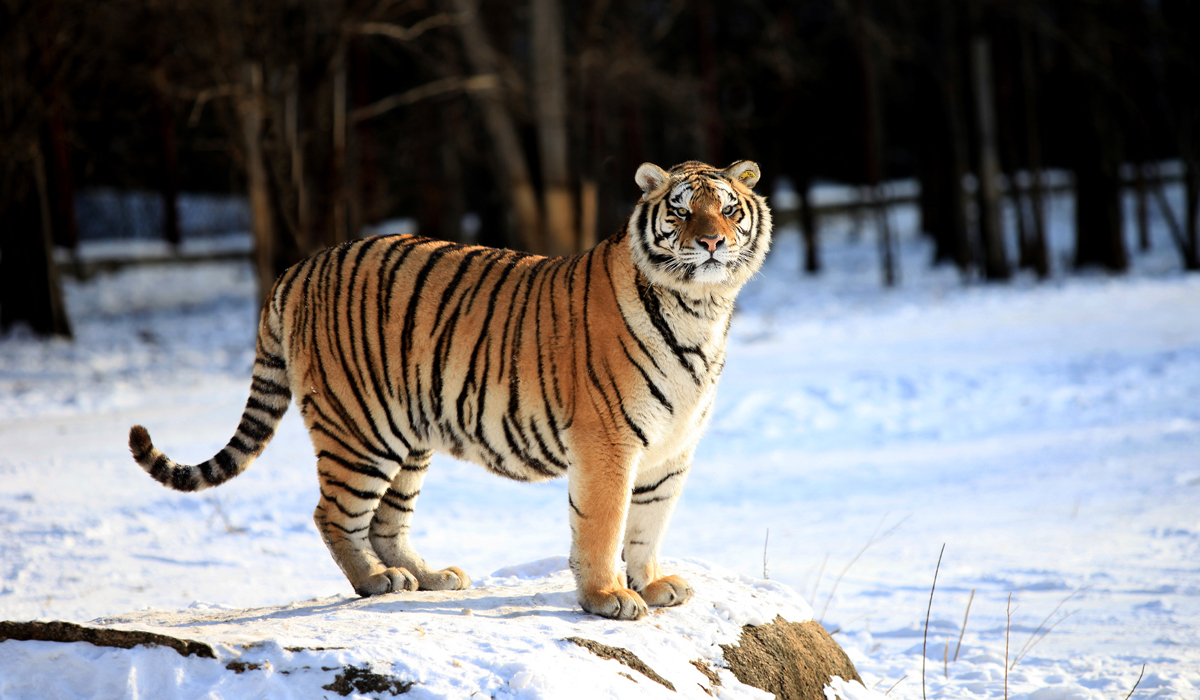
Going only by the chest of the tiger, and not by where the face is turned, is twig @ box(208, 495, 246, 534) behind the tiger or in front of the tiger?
behind

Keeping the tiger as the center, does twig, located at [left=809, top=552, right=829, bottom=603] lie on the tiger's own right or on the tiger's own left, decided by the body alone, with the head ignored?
on the tiger's own left

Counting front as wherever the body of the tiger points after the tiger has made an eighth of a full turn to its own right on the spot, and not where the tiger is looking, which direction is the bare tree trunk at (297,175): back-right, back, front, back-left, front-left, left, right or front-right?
back

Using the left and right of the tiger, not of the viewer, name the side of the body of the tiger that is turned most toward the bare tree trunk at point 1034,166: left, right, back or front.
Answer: left

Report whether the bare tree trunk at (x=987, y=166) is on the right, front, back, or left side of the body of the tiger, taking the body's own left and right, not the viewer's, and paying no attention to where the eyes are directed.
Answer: left

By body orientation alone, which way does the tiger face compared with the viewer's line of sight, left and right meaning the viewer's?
facing the viewer and to the right of the viewer
